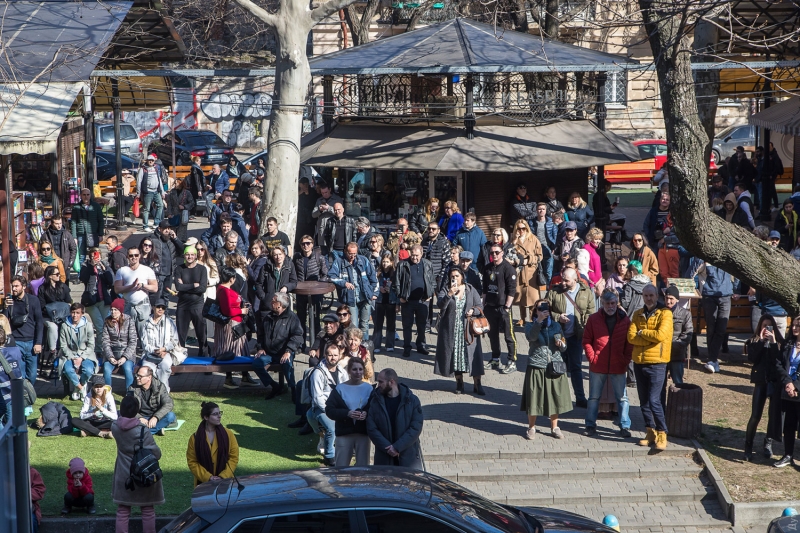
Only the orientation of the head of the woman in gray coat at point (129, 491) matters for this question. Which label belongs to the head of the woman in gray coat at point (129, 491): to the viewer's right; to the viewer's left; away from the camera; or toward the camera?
away from the camera

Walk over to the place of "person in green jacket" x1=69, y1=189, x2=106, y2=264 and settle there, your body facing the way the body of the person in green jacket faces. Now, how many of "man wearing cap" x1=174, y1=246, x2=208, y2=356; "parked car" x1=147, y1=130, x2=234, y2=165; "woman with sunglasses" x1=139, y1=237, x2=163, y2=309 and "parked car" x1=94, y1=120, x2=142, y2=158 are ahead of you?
2

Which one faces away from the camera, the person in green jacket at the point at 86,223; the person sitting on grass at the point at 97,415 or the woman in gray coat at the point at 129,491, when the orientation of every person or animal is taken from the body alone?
the woman in gray coat

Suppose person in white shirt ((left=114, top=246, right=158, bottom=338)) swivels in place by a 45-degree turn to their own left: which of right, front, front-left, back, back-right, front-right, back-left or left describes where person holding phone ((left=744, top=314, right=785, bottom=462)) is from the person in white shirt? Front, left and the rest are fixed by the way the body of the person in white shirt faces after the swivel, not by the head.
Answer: front

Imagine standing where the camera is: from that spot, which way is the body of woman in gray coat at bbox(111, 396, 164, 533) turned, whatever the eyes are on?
away from the camera

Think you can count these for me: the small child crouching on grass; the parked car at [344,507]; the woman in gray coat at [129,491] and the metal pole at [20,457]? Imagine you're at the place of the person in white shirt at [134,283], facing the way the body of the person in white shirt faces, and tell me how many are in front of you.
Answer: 4

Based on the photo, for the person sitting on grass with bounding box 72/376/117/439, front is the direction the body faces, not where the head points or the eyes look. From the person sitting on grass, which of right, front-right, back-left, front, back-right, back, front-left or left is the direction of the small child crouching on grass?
front

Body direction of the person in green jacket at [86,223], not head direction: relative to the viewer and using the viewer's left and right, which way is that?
facing the viewer

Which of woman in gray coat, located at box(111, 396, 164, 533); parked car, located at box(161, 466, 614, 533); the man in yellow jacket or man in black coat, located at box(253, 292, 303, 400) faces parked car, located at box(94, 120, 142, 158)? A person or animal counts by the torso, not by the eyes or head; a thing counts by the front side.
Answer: the woman in gray coat

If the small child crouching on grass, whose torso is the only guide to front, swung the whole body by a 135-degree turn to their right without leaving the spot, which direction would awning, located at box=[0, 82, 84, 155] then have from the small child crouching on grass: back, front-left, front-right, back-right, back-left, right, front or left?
front-right

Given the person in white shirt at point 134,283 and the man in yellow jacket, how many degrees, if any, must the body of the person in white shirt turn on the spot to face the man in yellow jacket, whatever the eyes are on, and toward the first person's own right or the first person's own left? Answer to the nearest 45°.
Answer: approximately 45° to the first person's own left

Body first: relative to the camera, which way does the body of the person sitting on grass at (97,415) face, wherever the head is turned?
toward the camera

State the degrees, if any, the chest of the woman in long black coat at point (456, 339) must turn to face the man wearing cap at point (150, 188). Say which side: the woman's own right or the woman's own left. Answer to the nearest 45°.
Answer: approximately 135° to the woman's own right

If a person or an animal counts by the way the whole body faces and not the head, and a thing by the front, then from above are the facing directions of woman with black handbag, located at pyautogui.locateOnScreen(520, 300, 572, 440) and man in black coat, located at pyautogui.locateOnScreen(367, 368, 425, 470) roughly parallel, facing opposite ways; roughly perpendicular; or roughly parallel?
roughly parallel
